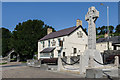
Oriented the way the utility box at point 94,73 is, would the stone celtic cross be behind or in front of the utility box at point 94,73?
behind

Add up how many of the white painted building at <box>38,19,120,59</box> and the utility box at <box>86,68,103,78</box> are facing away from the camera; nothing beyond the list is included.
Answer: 0

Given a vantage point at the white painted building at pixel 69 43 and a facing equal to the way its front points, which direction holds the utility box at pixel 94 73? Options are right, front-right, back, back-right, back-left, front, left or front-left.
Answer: front-left

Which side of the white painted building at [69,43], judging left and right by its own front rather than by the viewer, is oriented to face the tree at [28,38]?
right

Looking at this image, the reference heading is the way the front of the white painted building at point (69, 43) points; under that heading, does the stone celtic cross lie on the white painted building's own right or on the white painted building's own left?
on the white painted building's own left

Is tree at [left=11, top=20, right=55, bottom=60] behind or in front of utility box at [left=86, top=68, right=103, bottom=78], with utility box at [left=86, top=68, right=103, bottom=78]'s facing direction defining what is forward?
behind

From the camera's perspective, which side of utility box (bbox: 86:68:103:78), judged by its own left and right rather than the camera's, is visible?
front
